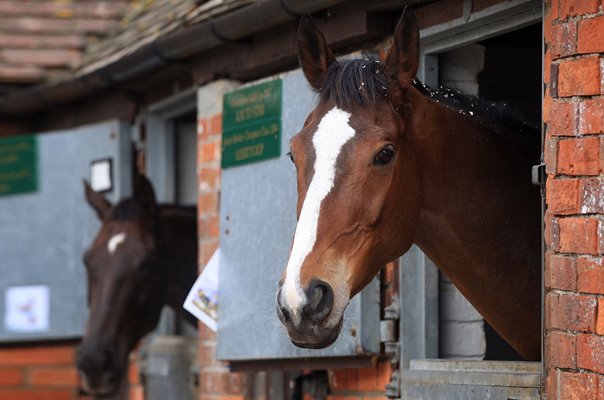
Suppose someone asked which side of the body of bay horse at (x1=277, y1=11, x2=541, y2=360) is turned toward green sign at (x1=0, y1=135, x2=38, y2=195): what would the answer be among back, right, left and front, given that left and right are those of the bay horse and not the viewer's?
right

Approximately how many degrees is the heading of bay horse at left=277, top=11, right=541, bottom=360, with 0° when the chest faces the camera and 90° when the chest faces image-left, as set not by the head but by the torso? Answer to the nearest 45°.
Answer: approximately 45°

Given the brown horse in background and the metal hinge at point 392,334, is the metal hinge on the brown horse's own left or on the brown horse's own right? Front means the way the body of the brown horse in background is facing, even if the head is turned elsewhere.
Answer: on the brown horse's own left

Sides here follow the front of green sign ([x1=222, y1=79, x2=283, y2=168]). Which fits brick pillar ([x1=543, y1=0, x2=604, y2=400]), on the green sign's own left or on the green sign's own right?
on the green sign's own left

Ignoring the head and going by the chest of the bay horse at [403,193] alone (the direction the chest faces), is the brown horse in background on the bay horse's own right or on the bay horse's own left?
on the bay horse's own right

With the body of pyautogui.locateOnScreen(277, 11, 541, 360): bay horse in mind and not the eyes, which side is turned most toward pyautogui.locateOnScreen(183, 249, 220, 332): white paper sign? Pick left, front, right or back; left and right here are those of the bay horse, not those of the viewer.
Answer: right

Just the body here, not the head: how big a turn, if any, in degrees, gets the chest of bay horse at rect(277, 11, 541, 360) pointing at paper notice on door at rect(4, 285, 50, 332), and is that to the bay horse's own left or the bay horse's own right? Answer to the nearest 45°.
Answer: approximately 90° to the bay horse's own right

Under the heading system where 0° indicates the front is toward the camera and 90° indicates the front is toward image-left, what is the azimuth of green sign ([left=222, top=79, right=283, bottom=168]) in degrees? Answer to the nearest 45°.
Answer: approximately 45°
